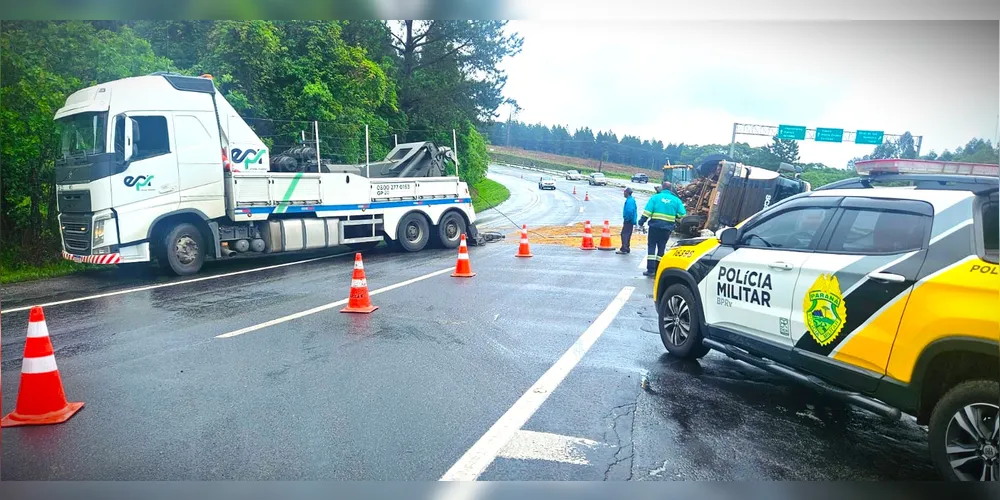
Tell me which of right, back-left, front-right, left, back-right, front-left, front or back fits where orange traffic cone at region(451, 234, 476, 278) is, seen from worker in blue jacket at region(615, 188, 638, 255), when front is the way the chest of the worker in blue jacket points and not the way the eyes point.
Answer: front-left

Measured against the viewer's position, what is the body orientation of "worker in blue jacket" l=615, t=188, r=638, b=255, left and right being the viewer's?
facing to the left of the viewer

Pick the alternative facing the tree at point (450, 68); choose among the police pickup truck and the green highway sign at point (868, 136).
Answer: the police pickup truck

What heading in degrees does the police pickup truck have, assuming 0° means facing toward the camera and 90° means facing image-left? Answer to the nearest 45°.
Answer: approximately 135°

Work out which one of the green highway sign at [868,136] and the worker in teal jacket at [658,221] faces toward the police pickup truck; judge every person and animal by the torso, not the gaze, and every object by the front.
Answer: the green highway sign

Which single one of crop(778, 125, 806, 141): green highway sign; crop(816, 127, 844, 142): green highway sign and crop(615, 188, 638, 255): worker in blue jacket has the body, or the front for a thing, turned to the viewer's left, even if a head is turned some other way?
the worker in blue jacket
